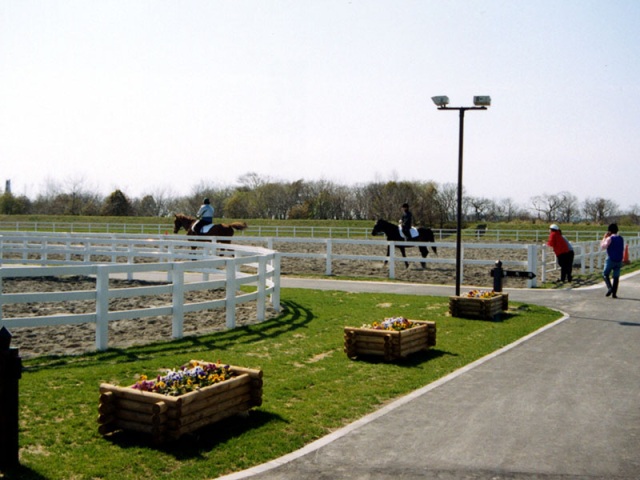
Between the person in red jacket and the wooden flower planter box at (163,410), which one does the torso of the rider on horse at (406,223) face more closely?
the wooden flower planter box

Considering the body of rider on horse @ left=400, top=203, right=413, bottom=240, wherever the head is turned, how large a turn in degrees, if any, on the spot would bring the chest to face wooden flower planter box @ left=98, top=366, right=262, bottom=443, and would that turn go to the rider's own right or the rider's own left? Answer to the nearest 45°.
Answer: approximately 90° to the rider's own left

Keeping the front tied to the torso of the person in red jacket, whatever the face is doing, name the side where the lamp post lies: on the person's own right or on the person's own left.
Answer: on the person's own left

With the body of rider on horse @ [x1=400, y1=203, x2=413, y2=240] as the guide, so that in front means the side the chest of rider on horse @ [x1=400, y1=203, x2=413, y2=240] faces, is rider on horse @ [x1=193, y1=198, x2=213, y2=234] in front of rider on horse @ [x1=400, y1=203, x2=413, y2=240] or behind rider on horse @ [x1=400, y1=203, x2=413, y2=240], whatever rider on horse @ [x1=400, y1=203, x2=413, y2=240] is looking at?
in front

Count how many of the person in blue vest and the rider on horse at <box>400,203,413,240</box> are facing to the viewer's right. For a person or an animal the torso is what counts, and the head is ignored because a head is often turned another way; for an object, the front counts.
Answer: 0

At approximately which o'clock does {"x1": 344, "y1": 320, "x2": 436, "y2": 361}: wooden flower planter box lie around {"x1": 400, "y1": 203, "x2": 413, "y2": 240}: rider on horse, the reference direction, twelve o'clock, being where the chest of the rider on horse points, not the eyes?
The wooden flower planter box is roughly at 9 o'clock from the rider on horse.

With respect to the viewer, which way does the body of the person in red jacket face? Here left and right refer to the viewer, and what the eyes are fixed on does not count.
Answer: facing away from the viewer and to the left of the viewer

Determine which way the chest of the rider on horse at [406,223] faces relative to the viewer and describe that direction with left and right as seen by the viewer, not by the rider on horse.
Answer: facing to the left of the viewer

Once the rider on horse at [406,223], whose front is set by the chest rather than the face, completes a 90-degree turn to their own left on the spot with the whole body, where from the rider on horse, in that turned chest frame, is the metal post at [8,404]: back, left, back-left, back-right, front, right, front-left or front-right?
front
